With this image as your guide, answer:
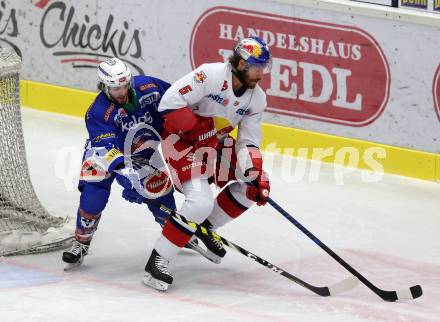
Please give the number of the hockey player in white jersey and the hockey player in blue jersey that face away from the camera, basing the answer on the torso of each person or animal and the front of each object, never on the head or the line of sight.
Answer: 0

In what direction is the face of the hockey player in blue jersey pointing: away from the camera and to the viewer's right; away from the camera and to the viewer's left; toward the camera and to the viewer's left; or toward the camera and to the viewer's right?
toward the camera and to the viewer's right

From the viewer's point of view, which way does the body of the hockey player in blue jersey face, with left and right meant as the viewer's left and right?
facing the viewer and to the right of the viewer

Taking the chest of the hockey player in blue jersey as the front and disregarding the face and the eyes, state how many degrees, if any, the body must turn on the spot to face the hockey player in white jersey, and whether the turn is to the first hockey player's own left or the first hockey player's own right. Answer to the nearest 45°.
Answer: approximately 45° to the first hockey player's own left
